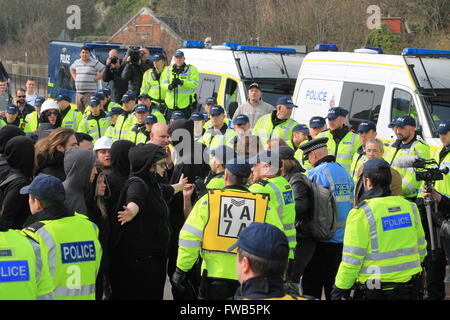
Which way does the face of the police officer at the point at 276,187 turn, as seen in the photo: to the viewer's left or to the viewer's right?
to the viewer's left

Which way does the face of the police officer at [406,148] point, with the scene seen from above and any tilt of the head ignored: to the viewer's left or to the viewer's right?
to the viewer's left

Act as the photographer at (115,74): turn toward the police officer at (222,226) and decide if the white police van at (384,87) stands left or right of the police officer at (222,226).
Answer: left

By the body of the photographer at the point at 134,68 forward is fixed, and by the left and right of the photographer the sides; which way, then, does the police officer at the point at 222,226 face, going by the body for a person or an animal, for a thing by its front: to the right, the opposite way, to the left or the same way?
the opposite way

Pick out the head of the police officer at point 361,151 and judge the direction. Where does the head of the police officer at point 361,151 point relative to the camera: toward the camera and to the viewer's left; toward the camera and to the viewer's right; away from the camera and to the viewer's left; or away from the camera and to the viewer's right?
toward the camera and to the viewer's left

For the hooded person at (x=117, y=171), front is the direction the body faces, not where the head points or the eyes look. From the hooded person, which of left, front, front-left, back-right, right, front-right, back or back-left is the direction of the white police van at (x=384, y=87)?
front-right

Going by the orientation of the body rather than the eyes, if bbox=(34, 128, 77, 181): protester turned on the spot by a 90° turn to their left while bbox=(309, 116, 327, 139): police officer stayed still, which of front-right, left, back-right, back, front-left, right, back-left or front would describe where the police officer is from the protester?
front-right

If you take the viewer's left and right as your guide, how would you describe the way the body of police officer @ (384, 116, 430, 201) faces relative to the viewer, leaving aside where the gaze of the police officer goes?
facing the viewer and to the left of the viewer

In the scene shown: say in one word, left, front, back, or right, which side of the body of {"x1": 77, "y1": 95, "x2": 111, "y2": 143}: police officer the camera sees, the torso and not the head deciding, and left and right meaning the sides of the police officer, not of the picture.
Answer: front

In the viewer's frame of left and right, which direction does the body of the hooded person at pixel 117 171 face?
facing to the right of the viewer

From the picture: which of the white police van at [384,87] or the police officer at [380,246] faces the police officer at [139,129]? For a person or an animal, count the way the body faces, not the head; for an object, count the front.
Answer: the police officer at [380,246]

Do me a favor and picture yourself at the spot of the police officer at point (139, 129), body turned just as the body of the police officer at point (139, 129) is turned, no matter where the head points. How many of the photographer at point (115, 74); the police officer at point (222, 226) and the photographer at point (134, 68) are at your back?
2

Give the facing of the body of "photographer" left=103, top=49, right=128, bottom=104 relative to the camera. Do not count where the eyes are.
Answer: toward the camera

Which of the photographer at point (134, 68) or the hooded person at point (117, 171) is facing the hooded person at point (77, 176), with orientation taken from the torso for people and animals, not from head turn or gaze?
the photographer
